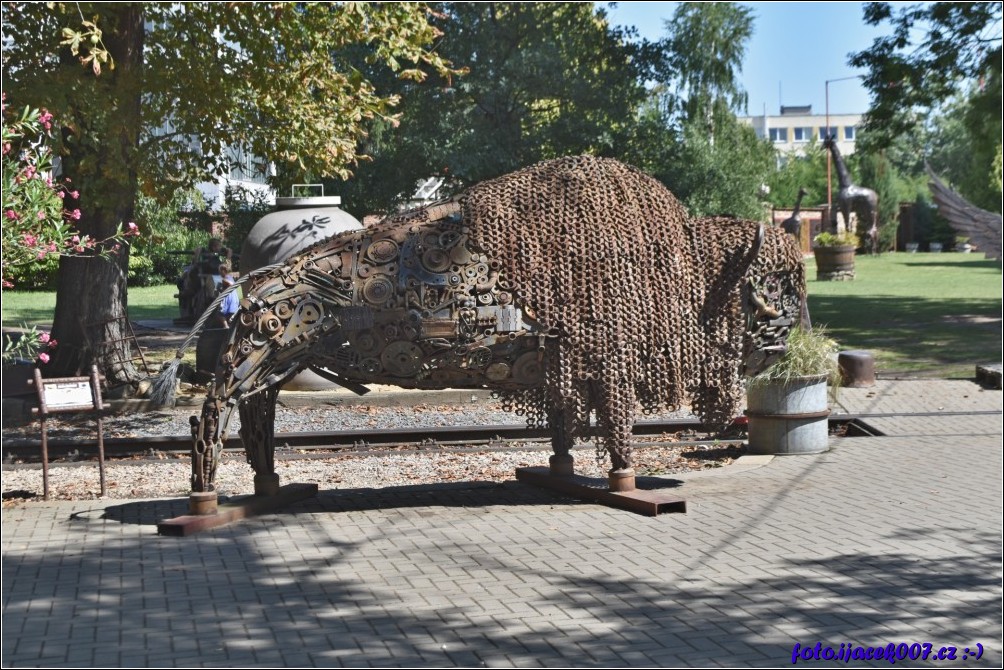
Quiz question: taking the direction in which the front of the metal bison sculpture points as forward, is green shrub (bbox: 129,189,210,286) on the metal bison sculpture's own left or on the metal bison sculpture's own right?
on the metal bison sculpture's own left

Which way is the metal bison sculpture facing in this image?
to the viewer's right

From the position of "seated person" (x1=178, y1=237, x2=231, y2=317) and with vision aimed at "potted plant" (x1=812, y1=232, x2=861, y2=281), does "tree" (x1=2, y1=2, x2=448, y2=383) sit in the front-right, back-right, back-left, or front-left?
back-right

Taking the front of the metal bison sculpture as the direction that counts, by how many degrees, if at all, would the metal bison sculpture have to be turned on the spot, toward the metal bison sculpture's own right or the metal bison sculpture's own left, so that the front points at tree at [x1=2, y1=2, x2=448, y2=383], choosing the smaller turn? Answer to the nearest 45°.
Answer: approximately 135° to the metal bison sculpture's own left

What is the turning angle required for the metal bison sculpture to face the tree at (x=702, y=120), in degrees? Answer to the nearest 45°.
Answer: approximately 90° to its left

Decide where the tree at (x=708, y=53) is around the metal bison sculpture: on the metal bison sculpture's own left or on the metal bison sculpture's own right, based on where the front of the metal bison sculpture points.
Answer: on the metal bison sculpture's own left

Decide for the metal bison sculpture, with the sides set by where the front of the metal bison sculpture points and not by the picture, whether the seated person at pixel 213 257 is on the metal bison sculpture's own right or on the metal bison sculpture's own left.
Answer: on the metal bison sculpture's own left

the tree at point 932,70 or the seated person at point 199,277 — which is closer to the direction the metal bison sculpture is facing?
the tree

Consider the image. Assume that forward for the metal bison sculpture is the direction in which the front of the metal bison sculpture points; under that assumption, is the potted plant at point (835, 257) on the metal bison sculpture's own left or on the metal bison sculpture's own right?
on the metal bison sculpture's own left
